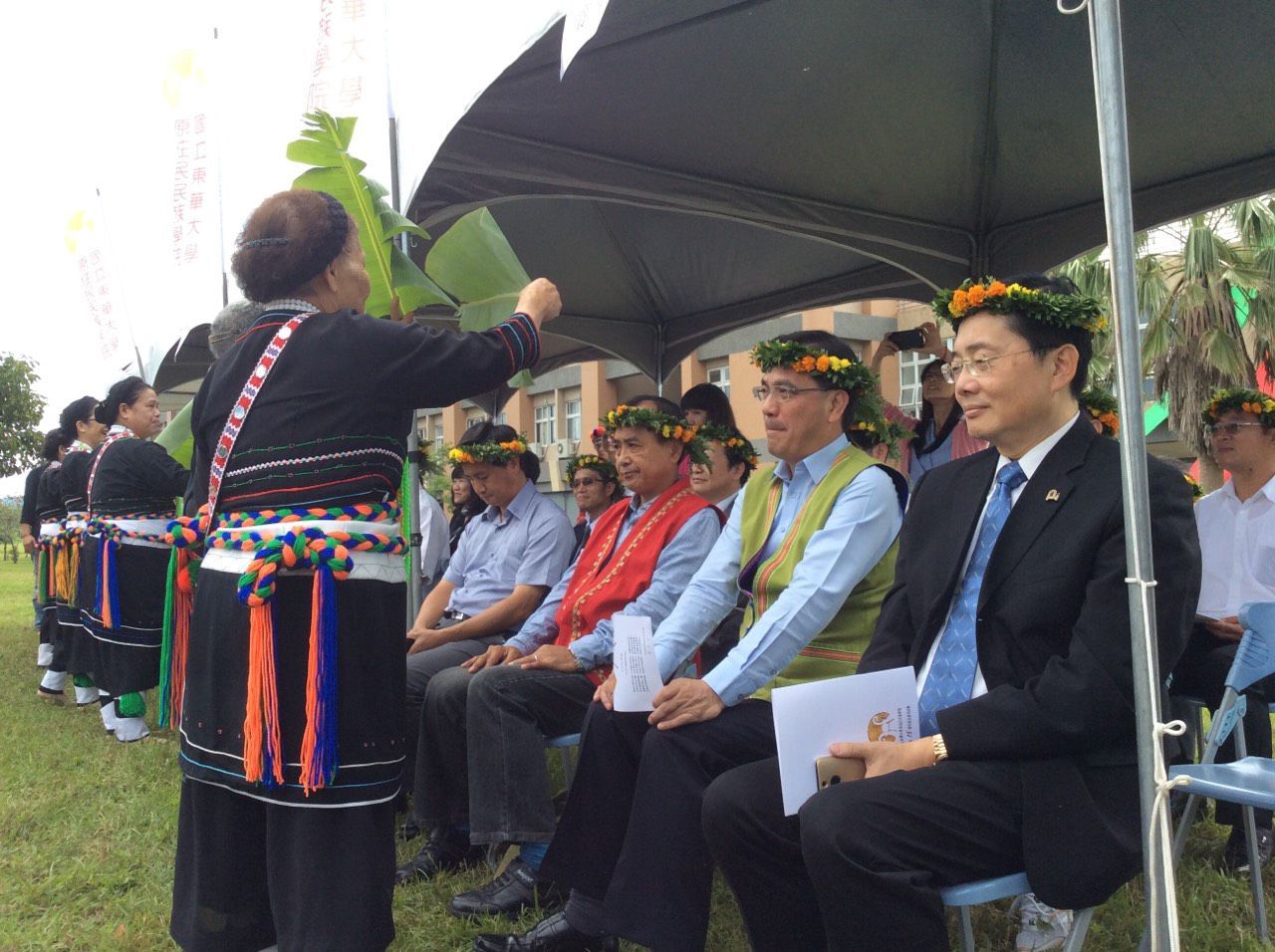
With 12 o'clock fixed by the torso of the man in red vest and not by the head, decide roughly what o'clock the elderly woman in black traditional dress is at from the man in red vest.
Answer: The elderly woman in black traditional dress is roughly at 11 o'clock from the man in red vest.

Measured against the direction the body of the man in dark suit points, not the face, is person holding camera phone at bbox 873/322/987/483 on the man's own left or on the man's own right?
on the man's own right

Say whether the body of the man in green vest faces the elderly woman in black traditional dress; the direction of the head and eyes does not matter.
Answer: yes

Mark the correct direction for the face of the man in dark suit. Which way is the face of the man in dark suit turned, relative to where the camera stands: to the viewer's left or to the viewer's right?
to the viewer's left

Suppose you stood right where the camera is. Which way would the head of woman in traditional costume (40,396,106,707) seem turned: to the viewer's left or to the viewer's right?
to the viewer's right

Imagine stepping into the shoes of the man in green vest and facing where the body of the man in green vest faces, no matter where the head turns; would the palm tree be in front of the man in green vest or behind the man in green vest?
behind

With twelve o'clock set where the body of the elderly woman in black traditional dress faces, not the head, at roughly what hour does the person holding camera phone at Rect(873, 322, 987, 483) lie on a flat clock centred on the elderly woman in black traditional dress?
The person holding camera phone is roughly at 12 o'clock from the elderly woman in black traditional dress.

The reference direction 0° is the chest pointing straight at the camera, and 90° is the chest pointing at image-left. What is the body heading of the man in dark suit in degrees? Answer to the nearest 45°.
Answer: approximately 45°

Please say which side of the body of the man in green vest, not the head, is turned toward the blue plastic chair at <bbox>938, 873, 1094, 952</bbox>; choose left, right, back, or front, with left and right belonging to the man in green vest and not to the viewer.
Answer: left

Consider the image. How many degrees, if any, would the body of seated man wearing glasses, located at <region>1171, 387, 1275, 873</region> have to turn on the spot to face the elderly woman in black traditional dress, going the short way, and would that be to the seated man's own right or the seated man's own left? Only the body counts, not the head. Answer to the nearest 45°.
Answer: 0° — they already face them

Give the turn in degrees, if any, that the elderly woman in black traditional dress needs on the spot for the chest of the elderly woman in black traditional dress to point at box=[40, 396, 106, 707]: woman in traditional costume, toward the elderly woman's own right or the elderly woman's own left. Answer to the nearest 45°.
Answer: approximately 45° to the elderly woman's own left

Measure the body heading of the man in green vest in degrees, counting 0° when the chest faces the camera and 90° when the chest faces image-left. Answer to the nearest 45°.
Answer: approximately 45°
